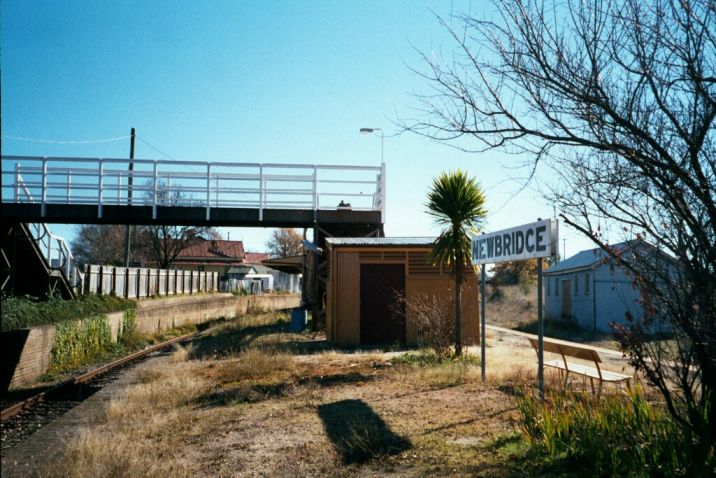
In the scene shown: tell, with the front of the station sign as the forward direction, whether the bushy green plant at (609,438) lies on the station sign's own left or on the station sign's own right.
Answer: on the station sign's own left

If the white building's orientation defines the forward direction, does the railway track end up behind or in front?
in front

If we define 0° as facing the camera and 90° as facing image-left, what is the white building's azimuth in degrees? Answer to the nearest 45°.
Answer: approximately 45°

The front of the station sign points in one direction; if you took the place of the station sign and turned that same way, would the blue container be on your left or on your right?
on your right

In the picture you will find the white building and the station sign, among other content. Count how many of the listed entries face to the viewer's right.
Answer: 0

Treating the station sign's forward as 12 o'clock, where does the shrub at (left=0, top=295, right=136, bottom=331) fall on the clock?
The shrub is roughly at 2 o'clock from the station sign.

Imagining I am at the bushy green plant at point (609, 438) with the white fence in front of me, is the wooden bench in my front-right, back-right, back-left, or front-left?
front-right

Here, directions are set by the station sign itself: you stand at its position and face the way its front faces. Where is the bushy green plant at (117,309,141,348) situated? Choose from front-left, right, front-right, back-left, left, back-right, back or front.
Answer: right
